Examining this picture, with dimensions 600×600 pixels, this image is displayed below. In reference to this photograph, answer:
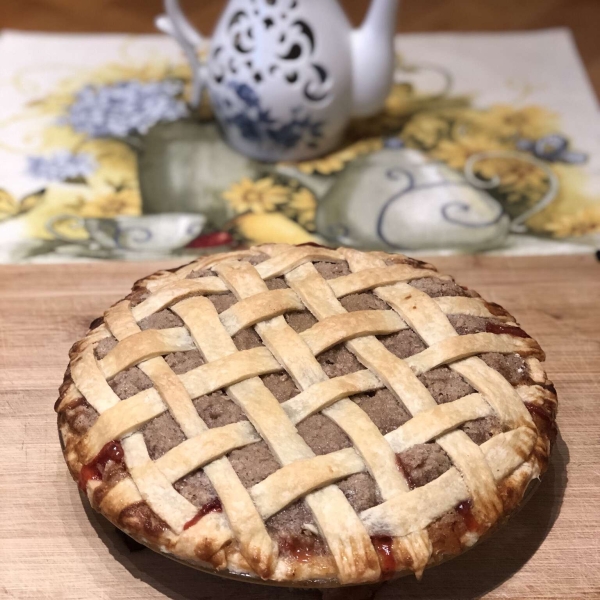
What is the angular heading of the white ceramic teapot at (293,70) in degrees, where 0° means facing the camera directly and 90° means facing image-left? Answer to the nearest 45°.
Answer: approximately 270°

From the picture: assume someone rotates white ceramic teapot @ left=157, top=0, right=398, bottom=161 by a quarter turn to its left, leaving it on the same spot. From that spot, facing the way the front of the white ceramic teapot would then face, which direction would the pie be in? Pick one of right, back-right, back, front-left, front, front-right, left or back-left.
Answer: back
